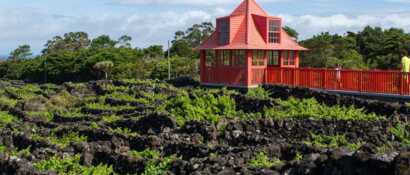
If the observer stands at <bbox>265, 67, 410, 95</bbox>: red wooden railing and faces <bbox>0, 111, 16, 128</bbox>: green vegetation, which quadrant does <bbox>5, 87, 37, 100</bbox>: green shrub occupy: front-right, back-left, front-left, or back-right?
front-right

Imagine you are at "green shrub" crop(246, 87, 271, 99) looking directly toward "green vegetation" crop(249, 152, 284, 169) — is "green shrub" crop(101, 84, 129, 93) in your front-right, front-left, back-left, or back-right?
back-right

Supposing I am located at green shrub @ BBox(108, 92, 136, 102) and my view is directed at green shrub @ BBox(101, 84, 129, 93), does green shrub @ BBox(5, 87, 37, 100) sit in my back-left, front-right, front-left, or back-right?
front-left
